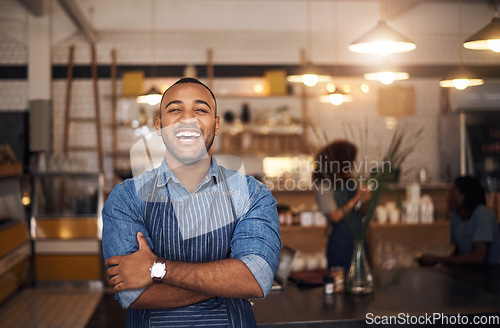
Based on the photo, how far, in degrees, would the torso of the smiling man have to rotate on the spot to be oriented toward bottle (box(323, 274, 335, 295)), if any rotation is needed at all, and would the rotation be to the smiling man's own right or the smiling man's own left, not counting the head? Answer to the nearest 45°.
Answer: approximately 135° to the smiling man's own left

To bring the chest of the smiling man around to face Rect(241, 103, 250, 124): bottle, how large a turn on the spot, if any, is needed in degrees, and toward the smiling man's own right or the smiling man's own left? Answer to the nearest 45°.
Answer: approximately 180°

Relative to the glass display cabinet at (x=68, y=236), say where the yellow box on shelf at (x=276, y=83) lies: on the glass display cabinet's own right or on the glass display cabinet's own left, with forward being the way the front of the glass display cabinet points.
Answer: on the glass display cabinet's own left

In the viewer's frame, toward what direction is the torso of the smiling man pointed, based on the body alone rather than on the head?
toward the camera

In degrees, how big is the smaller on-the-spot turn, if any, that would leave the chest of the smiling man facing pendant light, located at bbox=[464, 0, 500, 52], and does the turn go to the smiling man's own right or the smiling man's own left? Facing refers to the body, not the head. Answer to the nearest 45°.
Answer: approximately 135° to the smiling man's own left

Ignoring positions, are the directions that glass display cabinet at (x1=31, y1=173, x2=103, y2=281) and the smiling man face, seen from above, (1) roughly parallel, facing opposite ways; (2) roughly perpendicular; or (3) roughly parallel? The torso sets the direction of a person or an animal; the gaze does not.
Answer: roughly parallel

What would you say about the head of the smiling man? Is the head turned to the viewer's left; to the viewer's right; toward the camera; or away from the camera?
toward the camera

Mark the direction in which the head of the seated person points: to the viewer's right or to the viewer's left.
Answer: to the viewer's left

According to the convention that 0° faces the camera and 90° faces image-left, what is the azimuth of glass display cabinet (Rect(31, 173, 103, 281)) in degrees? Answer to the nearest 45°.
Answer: approximately 0°

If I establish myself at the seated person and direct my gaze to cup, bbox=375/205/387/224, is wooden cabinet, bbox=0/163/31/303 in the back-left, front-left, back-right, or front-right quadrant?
front-left

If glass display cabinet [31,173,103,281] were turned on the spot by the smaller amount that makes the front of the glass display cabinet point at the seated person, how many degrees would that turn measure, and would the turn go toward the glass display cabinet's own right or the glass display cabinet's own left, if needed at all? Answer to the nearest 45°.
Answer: approximately 45° to the glass display cabinet's own left

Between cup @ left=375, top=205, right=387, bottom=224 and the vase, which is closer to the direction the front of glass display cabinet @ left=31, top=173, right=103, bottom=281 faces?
the vase
